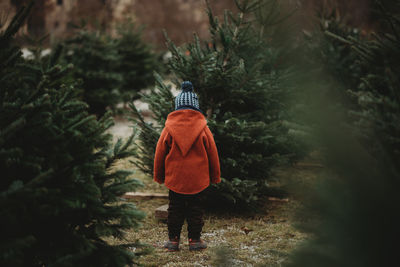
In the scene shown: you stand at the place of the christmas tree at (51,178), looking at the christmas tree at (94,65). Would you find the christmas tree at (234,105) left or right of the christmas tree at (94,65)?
right

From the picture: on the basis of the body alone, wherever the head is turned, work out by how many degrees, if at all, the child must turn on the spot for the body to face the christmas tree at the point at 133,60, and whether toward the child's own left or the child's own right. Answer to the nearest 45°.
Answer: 0° — they already face it

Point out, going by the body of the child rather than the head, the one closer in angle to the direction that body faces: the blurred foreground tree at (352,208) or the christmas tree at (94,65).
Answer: the christmas tree

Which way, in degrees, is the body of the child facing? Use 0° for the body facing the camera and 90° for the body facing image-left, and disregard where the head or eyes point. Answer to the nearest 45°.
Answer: approximately 180°

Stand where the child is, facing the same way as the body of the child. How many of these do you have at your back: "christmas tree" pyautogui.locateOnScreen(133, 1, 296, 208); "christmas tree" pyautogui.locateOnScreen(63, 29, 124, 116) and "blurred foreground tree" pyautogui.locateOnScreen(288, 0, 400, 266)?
1

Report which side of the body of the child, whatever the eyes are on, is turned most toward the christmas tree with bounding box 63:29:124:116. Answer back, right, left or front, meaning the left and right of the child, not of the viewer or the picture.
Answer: front

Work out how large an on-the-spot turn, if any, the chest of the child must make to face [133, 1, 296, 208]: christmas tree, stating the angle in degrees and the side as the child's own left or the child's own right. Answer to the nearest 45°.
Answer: approximately 45° to the child's own right

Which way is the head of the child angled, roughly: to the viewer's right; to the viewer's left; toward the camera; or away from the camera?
away from the camera

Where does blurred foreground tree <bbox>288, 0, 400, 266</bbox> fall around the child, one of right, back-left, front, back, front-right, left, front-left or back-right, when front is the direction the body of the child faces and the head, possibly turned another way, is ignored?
back
